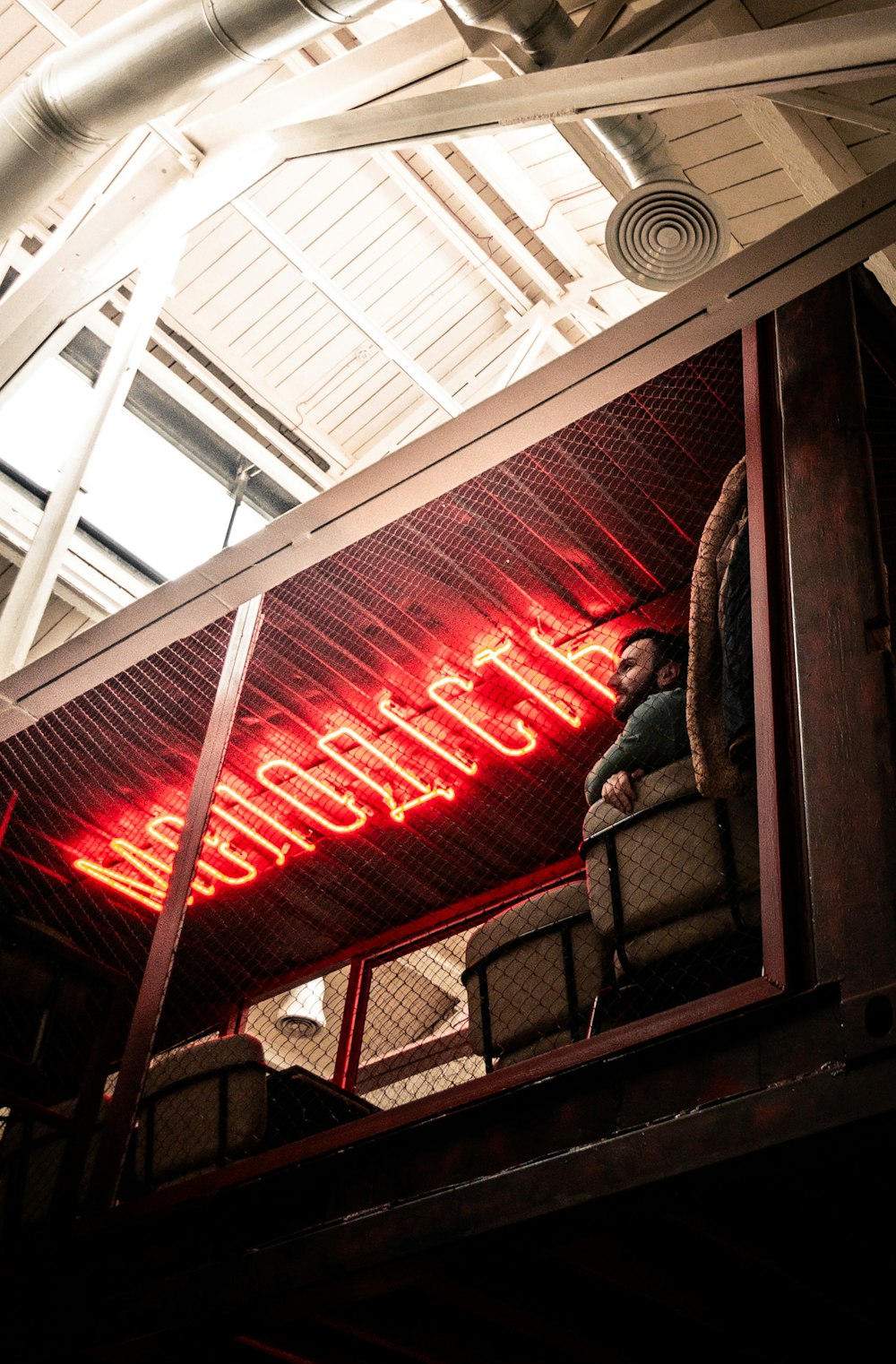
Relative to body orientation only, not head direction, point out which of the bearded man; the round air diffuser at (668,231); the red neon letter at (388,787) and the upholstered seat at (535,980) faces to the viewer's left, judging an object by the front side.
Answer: the bearded man

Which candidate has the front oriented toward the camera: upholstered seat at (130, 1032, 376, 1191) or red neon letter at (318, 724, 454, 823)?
the red neon letter

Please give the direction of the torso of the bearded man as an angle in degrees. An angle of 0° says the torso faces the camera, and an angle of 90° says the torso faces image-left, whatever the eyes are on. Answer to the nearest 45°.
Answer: approximately 90°

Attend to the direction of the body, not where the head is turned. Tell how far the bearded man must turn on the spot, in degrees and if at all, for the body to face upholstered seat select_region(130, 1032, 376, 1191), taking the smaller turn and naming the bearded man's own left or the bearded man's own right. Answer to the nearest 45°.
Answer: approximately 45° to the bearded man's own right

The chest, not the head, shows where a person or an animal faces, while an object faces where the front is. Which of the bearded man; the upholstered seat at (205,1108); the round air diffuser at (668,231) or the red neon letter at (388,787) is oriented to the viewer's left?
the bearded man

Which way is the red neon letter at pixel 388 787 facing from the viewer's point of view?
toward the camera

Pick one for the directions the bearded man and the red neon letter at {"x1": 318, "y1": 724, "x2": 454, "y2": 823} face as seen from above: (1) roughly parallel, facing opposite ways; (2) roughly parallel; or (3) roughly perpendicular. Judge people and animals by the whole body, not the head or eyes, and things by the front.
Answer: roughly perpendicular

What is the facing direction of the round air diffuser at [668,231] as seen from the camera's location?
facing the viewer

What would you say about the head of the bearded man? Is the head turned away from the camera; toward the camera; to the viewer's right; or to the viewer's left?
to the viewer's left
